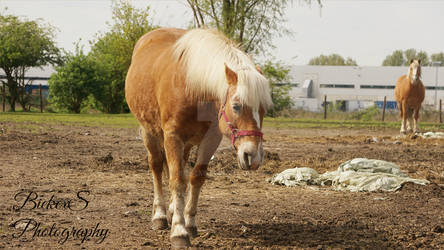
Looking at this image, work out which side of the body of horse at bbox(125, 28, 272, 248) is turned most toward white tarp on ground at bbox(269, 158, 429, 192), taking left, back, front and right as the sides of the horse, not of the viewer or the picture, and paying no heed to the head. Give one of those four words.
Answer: left

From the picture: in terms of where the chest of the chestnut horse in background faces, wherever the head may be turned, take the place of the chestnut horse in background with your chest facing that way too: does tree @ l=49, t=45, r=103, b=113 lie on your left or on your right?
on your right

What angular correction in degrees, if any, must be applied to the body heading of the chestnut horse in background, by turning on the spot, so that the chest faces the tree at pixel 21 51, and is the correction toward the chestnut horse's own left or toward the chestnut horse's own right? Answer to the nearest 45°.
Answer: approximately 90° to the chestnut horse's own right

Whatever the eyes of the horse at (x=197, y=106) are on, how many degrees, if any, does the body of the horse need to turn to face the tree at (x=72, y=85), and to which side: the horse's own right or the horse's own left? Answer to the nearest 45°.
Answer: approximately 135° to the horse's own left

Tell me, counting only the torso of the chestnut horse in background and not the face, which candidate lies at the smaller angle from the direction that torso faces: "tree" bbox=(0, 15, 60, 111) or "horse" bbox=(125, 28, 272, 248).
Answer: the horse

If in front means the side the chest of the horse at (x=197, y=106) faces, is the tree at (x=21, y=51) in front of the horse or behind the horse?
behind

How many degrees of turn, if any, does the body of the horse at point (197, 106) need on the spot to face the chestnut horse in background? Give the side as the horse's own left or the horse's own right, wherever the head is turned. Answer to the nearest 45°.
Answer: approximately 90° to the horse's own left

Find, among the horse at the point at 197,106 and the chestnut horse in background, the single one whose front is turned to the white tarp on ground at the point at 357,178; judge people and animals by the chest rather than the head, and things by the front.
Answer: the chestnut horse in background

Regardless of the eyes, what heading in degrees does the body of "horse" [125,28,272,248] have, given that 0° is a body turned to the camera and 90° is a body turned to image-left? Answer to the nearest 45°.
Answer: approximately 315°

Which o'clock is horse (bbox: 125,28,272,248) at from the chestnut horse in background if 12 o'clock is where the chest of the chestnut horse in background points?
The horse is roughly at 12 o'clock from the chestnut horse in background.

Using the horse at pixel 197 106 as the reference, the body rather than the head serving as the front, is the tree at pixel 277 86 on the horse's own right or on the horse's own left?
on the horse's own left

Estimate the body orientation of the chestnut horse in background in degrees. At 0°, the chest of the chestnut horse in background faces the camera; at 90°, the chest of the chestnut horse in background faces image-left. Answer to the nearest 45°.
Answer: approximately 0°

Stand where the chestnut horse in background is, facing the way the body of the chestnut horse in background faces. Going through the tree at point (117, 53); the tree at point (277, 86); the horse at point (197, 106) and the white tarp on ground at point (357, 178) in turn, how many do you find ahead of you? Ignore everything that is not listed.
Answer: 2

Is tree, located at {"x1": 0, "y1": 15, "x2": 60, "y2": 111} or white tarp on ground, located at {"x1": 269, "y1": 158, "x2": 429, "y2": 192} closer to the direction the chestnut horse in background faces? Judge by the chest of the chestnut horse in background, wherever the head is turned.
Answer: the white tarp on ground
